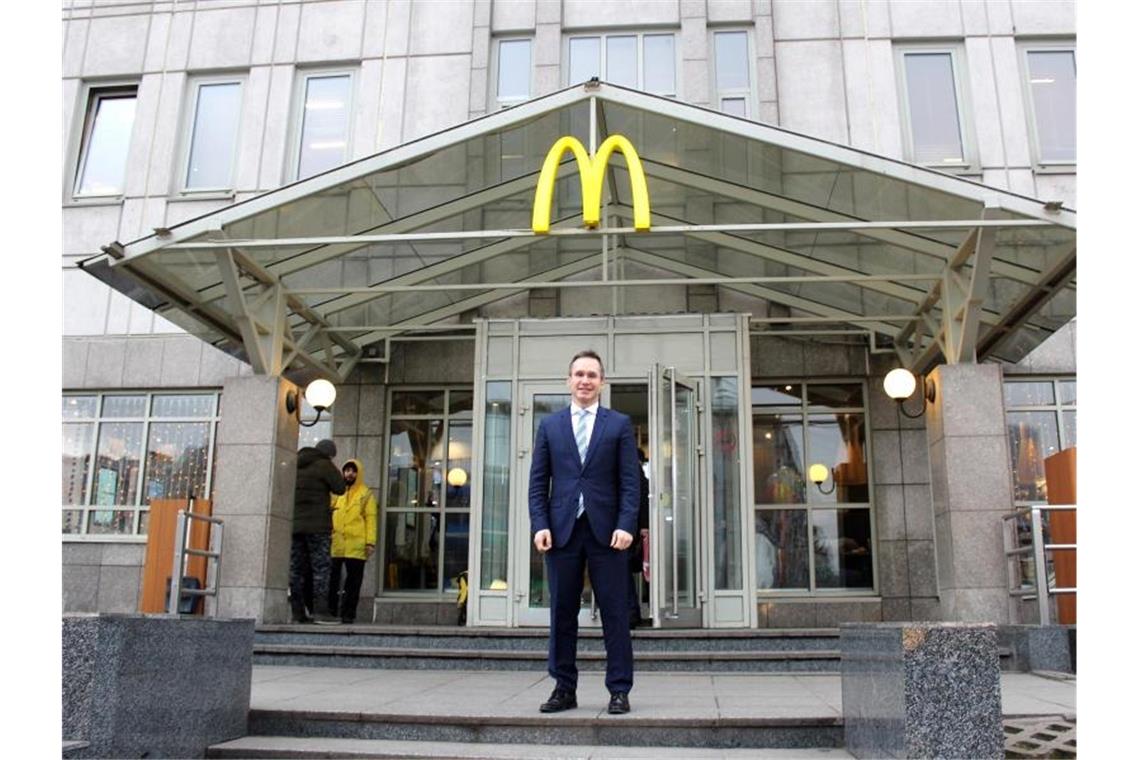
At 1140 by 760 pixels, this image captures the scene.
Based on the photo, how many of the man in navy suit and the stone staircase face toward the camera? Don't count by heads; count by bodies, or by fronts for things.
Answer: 2

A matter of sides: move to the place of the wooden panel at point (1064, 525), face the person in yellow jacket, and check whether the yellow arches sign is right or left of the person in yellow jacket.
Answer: left

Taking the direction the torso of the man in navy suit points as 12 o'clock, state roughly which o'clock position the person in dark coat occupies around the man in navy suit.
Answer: The person in dark coat is roughly at 5 o'clock from the man in navy suit.

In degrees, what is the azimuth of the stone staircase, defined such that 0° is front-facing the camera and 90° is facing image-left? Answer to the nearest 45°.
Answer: approximately 0°

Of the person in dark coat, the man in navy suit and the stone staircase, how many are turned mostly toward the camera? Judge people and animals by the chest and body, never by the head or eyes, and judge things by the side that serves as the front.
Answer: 2

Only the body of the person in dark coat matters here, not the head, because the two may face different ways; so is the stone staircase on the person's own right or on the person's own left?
on the person's own right

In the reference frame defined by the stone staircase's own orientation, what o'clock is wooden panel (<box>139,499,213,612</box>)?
The wooden panel is roughly at 4 o'clock from the stone staircase.

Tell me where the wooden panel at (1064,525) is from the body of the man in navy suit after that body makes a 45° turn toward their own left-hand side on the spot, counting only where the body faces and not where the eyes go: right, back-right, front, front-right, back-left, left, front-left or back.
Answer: left

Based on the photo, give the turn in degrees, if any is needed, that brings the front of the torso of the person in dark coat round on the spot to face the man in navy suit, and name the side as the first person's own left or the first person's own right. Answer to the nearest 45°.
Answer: approximately 135° to the first person's own right

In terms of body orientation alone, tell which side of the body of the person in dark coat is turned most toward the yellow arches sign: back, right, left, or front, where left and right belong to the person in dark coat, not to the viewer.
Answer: right

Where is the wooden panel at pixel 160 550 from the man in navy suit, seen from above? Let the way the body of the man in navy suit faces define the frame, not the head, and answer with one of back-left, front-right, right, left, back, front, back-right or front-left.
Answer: back-right
